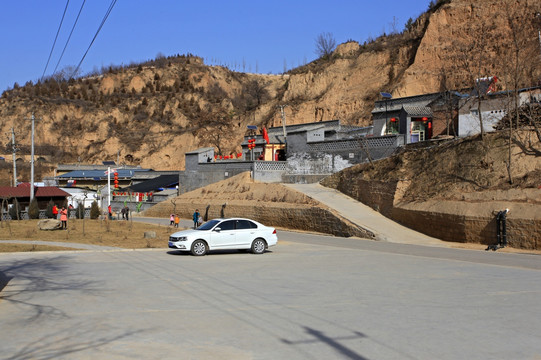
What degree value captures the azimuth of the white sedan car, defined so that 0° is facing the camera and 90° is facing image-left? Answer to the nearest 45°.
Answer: approximately 45°

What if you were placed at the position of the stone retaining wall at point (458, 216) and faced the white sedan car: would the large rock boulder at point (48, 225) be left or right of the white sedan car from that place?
right

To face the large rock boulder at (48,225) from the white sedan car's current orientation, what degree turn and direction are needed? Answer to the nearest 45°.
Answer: approximately 90° to its right

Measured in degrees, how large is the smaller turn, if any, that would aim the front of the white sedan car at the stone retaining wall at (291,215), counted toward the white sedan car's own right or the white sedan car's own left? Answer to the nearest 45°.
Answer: approximately 135° to the white sedan car's own right

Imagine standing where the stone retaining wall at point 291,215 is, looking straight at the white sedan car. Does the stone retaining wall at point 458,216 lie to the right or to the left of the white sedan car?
left

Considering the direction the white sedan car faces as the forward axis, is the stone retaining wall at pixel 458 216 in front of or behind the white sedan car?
behind
